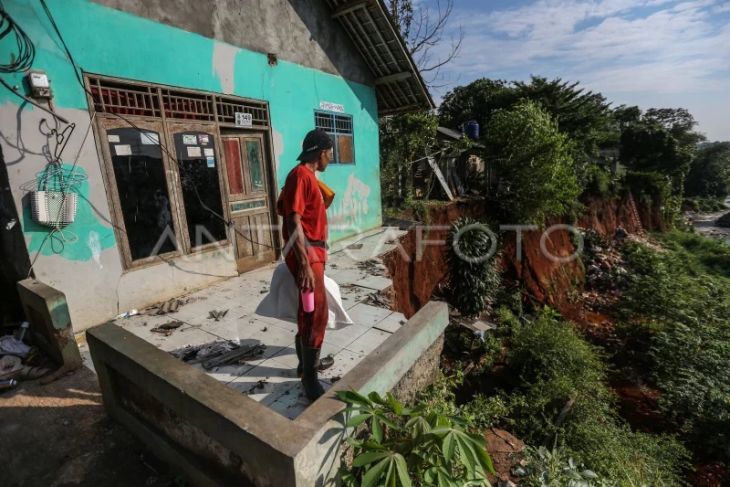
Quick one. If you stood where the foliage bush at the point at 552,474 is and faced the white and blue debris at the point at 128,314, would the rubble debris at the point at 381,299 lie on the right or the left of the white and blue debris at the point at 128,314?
right

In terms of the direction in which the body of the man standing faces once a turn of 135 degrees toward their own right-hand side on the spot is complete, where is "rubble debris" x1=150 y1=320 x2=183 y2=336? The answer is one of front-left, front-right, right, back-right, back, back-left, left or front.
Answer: right

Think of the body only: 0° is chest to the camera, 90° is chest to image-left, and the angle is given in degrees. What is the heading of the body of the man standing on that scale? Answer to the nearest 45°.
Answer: approximately 270°

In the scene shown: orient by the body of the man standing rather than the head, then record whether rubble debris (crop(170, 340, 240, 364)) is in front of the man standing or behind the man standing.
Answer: behind

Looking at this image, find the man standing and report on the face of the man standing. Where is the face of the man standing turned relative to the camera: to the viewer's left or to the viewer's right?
to the viewer's right

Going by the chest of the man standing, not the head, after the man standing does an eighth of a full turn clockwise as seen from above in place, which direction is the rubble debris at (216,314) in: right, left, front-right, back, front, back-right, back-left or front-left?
back

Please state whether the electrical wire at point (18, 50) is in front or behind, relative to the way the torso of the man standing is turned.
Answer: behind

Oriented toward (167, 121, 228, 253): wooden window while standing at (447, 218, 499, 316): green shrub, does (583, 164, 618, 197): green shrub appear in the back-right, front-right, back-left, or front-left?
back-right

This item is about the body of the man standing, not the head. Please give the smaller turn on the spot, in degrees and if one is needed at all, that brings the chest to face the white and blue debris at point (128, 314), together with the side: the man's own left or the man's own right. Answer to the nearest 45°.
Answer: approximately 135° to the man's own left

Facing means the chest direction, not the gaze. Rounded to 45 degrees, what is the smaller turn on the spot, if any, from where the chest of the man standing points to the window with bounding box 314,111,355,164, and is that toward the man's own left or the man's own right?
approximately 90° to the man's own left
